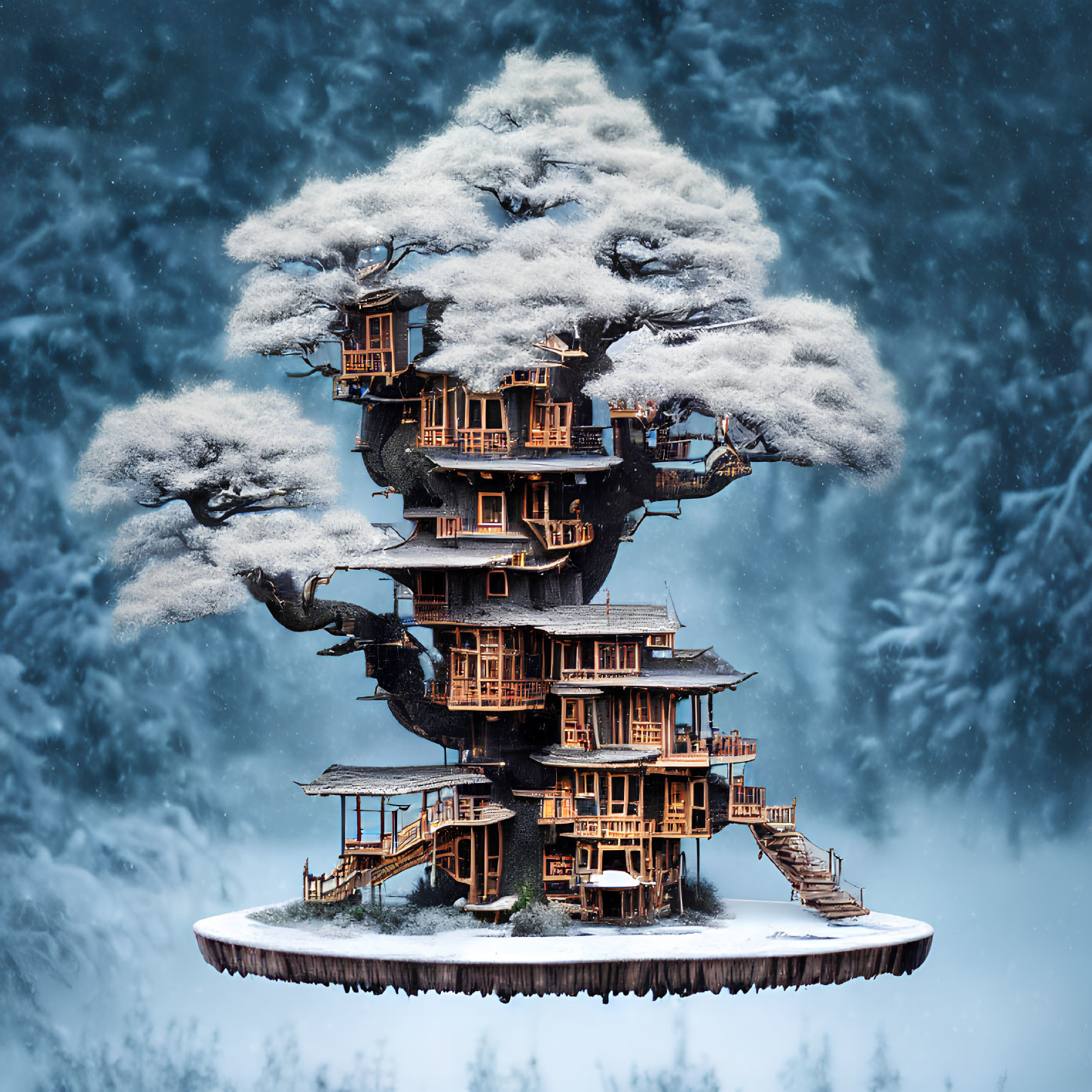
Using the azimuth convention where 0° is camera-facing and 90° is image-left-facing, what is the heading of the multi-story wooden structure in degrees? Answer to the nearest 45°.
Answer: approximately 0°
